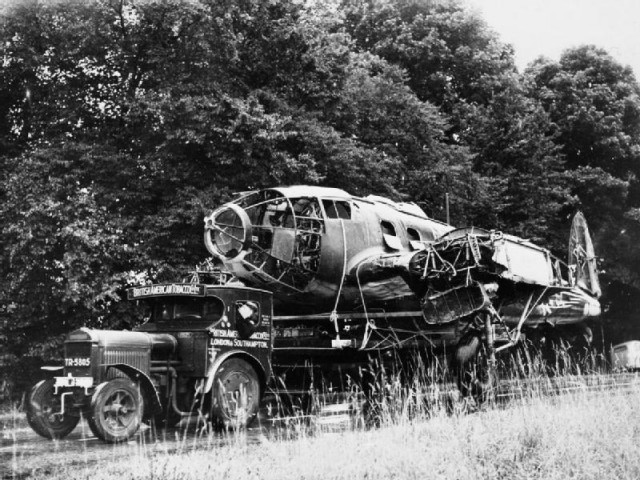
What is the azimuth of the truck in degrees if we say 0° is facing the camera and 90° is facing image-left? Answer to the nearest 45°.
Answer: approximately 45°

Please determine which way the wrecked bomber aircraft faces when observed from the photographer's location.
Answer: facing the viewer and to the left of the viewer
